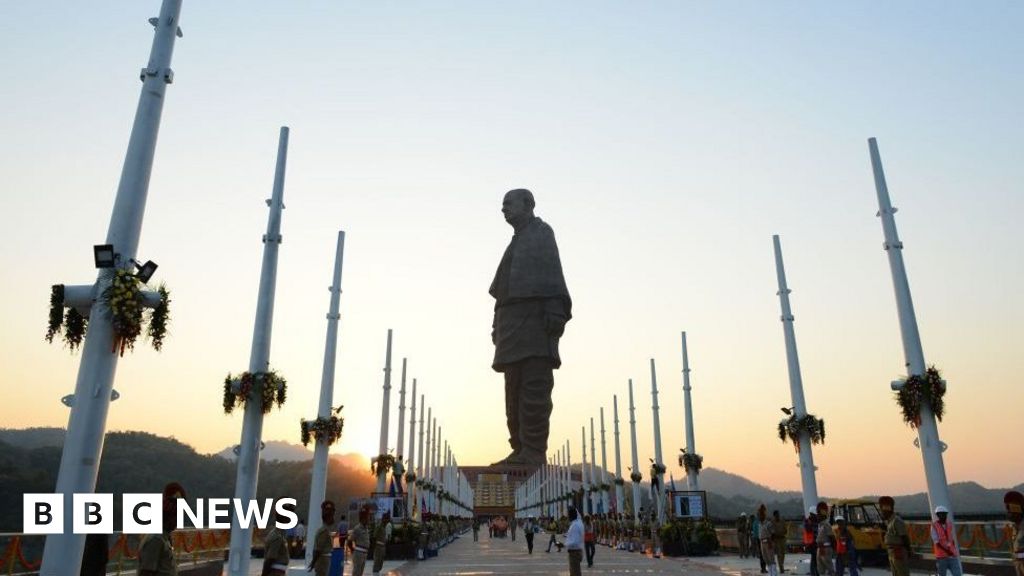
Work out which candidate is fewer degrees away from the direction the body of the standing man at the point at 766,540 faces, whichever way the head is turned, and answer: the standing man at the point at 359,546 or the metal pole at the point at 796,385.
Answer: the standing man

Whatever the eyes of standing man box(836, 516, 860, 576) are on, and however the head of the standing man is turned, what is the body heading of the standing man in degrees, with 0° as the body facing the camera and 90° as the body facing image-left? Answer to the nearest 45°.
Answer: approximately 45°

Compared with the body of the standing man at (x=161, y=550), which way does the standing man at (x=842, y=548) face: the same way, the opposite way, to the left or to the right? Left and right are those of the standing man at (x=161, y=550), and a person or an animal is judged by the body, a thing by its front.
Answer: the opposite way

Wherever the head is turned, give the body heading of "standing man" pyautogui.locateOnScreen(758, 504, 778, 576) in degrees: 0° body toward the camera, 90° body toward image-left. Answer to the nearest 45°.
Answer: approximately 90°

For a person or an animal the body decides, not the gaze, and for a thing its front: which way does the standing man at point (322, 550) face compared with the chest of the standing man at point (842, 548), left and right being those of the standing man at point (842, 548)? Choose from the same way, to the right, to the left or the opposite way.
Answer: the opposite way

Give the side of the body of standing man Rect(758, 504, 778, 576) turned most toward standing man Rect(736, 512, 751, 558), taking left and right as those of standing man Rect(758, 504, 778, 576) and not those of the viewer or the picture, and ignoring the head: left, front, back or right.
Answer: right

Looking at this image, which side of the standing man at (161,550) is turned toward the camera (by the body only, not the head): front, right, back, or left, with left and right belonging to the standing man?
right

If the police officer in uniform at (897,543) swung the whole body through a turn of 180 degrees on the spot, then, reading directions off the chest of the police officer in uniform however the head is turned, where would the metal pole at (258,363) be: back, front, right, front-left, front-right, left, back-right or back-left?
back

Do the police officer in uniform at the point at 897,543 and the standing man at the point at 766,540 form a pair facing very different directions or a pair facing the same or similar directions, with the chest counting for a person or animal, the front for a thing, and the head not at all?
same or similar directions

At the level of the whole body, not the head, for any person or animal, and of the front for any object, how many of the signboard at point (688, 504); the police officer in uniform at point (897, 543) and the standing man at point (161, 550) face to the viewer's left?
1

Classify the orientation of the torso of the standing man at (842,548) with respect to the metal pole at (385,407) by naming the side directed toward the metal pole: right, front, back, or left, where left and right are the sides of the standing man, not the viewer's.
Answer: right

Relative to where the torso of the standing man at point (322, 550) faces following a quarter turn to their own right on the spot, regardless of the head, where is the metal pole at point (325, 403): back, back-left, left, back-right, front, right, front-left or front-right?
back

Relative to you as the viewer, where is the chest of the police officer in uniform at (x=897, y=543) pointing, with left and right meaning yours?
facing to the left of the viewer

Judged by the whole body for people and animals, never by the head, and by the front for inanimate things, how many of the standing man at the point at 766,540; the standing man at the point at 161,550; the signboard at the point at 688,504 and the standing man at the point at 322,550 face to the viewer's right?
2

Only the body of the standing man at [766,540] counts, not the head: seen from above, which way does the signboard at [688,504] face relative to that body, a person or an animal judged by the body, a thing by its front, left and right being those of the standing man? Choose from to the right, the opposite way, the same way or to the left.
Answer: to the left

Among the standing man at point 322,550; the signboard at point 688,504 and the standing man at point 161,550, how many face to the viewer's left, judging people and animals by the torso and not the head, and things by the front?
0

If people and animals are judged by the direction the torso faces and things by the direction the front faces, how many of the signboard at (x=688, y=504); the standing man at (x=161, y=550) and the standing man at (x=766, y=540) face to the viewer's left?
1
